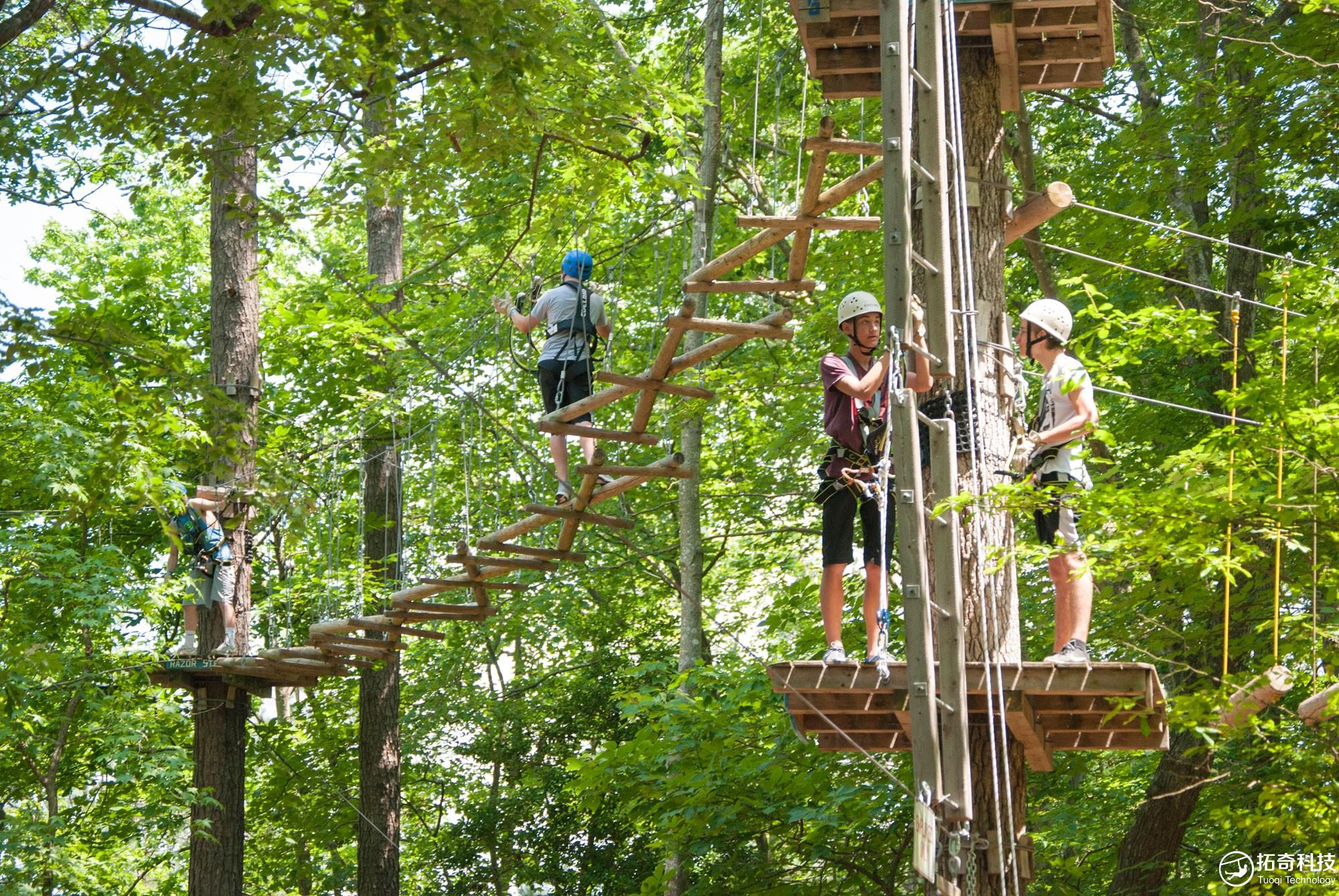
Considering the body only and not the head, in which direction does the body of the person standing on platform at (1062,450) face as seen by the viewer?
to the viewer's left

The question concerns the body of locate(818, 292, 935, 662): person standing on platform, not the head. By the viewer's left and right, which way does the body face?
facing the viewer and to the right of the viewer

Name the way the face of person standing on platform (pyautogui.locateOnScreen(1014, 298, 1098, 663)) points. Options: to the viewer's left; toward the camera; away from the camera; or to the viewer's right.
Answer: to the viewer's left

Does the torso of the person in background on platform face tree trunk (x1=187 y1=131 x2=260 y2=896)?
no

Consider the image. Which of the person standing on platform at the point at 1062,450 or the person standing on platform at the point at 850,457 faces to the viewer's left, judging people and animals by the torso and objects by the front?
the person standing on platform at the point at 1062,450

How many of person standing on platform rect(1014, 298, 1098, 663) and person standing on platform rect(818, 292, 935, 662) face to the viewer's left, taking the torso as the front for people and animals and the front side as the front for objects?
1

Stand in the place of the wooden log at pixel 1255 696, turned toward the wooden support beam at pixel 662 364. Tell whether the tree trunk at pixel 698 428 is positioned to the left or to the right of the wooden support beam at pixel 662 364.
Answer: right
